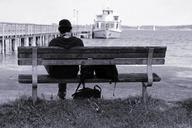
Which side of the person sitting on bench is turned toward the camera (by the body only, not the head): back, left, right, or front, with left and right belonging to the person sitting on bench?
back

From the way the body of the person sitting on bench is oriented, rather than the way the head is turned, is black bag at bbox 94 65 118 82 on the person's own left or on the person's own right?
on the person's own right

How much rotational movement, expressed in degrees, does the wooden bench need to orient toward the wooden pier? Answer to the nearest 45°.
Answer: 0° — it already faces it

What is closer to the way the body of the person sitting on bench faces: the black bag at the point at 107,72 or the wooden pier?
the wooden pier

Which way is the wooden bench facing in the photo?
away from the camera
